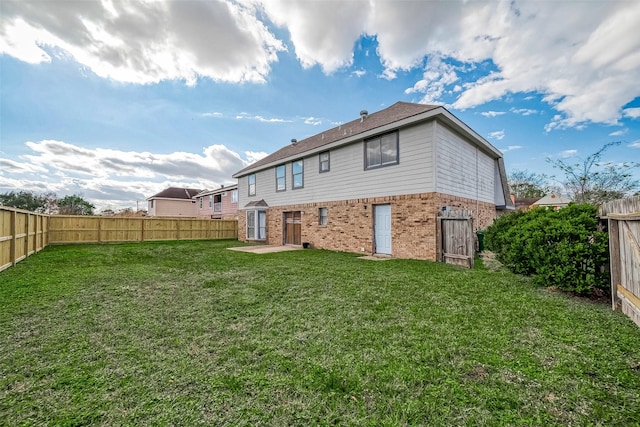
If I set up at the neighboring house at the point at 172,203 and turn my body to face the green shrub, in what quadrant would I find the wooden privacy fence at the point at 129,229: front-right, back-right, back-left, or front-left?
front-right

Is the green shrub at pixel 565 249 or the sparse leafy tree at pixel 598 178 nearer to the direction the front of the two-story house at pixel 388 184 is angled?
the sparse leafy tree

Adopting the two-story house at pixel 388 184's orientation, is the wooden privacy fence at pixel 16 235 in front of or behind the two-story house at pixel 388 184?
behind

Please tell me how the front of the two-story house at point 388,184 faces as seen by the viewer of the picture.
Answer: facing away from the viewer and to the right of the viewer

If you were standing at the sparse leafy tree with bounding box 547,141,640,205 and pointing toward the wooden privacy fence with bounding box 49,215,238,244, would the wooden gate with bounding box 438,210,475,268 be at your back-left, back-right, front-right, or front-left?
front-left

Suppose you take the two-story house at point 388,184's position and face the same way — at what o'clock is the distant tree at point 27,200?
The distant tree is roughly at 8 o'clock from the two-story house.

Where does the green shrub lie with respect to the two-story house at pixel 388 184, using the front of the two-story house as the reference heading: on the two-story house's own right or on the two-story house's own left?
on the two-story house's own right

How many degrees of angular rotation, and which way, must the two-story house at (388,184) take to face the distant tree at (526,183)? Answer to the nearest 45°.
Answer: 0° — it already faces it

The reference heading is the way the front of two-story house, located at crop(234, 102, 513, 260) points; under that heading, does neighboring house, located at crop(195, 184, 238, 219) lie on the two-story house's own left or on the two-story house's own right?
on the two-story house's own left
